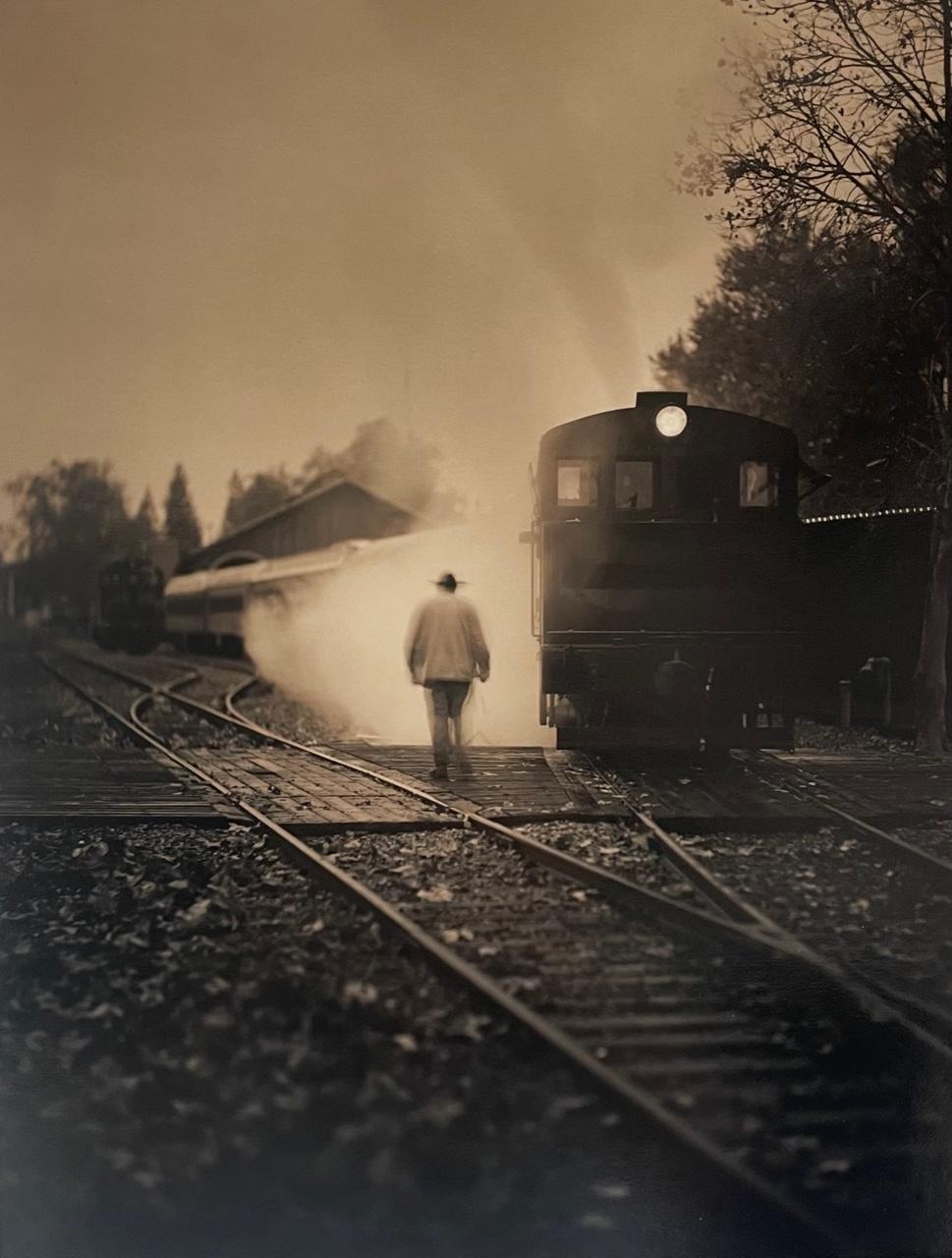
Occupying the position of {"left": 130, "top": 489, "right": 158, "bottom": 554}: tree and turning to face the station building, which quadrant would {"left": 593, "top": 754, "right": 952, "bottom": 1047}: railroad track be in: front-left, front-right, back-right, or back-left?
front-right

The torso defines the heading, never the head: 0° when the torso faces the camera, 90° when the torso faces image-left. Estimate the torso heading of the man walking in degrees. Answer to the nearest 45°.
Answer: approximately 180°

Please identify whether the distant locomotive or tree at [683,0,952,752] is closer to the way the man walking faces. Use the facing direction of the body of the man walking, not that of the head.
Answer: the distant locomotive

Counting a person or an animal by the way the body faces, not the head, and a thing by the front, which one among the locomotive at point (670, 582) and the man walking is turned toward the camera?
the locomotive

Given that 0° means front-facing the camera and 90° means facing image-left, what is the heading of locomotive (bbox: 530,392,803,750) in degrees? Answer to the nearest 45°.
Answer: approximately 0°
